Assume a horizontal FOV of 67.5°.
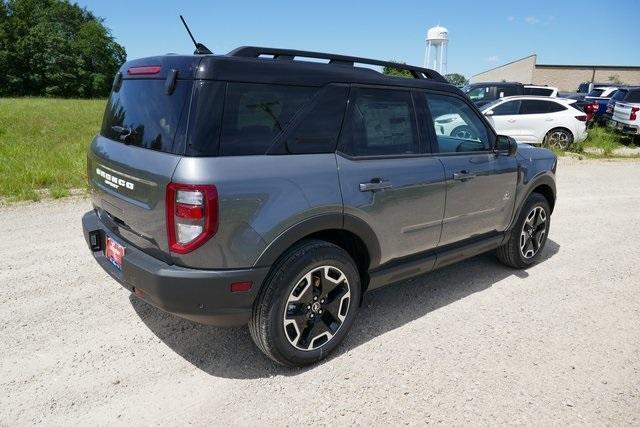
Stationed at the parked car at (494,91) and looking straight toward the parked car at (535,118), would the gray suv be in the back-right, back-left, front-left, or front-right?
front-right

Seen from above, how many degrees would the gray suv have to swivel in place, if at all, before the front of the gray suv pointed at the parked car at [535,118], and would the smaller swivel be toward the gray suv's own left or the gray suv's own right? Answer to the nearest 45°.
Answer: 0° — it already faces it

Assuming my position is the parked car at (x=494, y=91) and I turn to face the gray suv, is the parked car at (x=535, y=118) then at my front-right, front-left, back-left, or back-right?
front-left

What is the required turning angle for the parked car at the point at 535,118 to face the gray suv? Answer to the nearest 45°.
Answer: approximately 90° to its left

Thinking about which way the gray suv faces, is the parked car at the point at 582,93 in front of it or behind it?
in front

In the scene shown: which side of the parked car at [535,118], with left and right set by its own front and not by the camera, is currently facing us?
left

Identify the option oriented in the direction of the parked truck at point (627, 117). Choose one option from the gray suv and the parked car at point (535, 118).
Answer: the gray suv

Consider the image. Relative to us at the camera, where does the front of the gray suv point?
facing away from the viewer and to the right of the viewer

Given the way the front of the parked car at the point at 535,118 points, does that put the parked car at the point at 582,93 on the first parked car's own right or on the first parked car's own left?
on the first parked car's own right

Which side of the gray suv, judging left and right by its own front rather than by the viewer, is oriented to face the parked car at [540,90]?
front

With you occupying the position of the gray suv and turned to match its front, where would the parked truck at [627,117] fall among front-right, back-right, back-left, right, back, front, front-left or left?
front

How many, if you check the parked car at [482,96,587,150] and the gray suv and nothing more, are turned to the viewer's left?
1

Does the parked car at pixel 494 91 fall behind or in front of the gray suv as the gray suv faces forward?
in front

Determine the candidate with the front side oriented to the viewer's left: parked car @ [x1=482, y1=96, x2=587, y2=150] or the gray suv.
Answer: the parked car

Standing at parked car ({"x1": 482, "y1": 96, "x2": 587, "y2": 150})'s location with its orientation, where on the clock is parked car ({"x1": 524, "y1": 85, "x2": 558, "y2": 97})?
parked car ({"x1": 524, "y1": 85, "x2": 558, "y2": 97}) is roughly at 3 o'clock from parked car ({"x1": 482, "y1": 96, "x2": 587, "y2": 150}).
